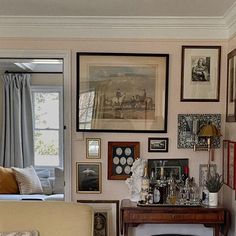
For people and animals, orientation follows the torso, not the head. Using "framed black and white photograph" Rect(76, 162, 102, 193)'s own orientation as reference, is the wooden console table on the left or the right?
on its left

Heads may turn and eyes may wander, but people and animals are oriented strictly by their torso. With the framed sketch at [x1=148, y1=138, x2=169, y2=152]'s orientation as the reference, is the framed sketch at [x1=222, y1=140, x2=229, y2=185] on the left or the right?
on its left

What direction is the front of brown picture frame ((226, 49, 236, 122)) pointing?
to the viewer's left

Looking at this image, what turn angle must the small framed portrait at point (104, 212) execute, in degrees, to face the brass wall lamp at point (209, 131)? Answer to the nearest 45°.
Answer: approximately 90° to its left

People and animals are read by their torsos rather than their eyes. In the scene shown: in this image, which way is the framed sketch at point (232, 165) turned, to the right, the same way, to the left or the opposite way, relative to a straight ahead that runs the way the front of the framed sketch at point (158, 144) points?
to the right

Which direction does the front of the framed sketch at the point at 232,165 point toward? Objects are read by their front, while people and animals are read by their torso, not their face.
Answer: to the viewer's left
